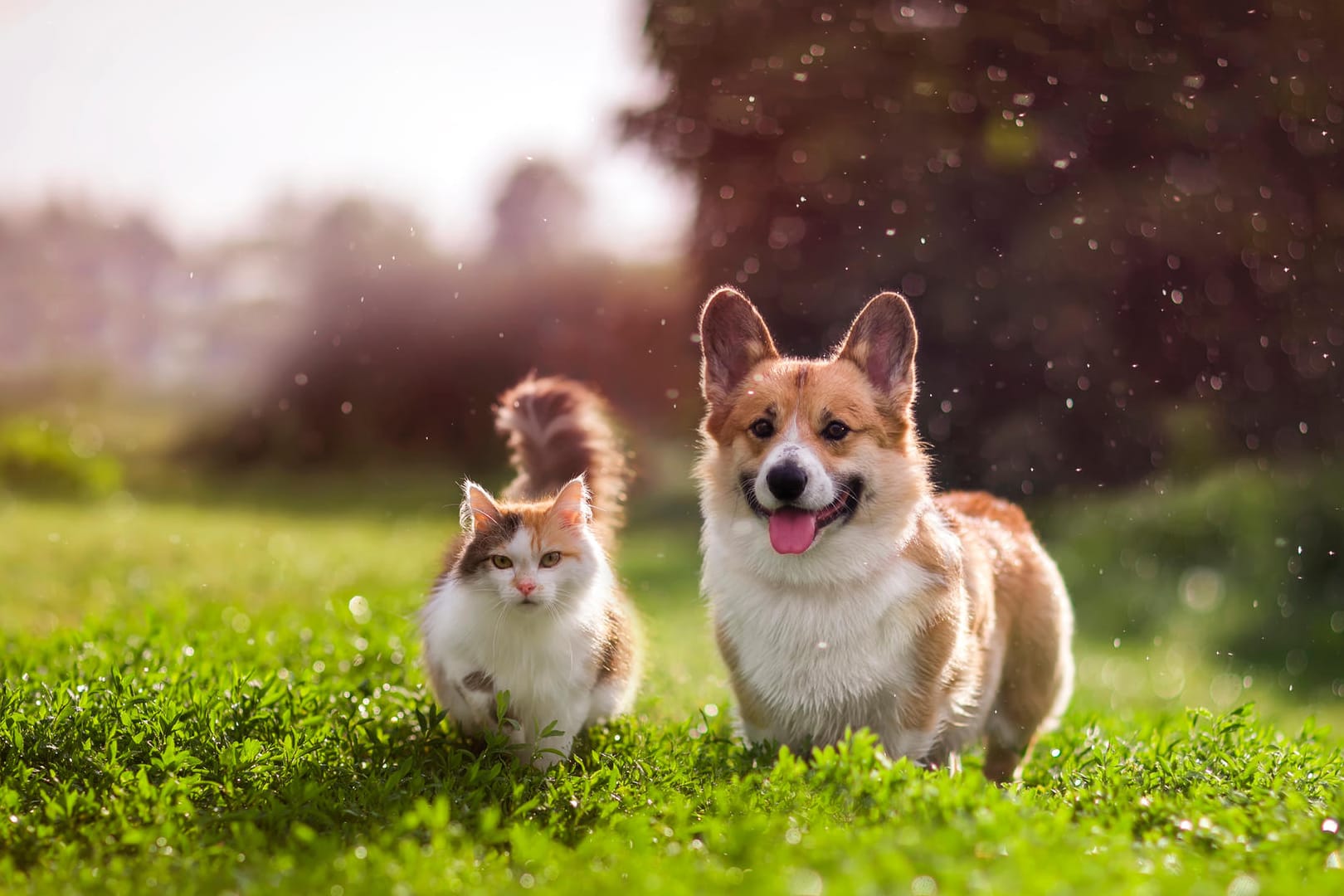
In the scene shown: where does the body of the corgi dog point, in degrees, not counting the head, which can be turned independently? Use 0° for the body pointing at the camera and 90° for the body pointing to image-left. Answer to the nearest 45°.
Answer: approximately 45°

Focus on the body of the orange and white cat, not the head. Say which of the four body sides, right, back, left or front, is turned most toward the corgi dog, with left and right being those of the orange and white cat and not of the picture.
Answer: left

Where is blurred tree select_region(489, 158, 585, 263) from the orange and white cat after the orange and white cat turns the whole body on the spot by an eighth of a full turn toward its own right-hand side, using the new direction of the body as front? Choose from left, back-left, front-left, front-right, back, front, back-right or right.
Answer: back-right

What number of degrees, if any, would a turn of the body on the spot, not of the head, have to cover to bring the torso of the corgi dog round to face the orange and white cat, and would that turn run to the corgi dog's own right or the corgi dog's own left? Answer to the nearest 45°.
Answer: approximately 45° to the corgi dog's own right

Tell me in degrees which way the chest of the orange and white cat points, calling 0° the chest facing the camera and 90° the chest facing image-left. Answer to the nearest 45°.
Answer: approximately 0°

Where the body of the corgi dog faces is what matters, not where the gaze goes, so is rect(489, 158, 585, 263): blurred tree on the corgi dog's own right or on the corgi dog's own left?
on the corgi dog's own right
